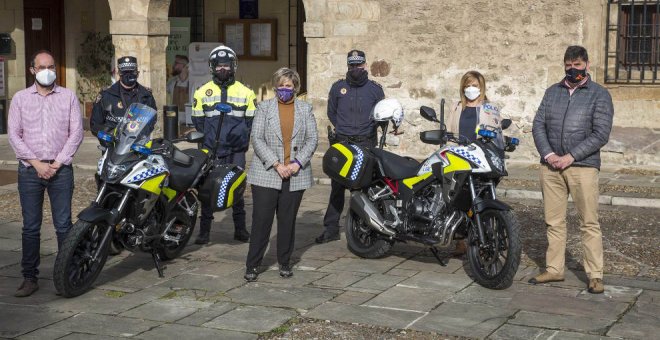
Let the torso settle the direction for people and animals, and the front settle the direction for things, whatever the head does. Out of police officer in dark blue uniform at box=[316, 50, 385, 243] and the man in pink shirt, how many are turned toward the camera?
2

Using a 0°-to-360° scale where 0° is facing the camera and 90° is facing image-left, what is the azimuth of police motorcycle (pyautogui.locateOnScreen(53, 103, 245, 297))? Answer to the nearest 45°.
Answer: approximately 45°

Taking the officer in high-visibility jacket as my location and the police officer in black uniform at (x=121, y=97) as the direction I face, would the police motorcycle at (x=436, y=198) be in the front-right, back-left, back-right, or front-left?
back-left

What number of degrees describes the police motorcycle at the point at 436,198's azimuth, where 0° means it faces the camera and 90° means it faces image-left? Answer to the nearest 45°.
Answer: approximately 315°

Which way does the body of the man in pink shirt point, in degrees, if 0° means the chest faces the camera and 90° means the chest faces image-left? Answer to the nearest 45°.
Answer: approximately 0°

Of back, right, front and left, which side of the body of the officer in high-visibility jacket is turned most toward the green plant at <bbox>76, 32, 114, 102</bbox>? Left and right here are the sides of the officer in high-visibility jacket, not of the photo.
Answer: back

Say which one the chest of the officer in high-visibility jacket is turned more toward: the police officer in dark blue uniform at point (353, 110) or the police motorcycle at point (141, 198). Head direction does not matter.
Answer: the police motorcycle

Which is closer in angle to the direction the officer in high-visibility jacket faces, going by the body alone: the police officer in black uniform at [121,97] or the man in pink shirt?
the man in pink shirt
